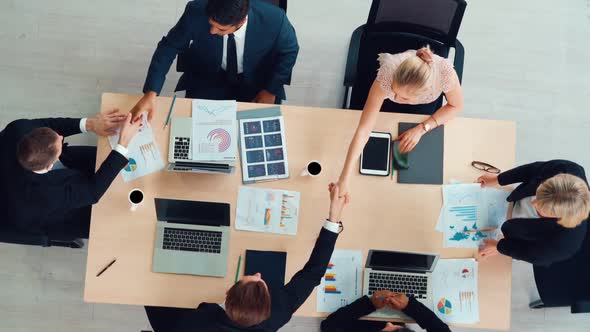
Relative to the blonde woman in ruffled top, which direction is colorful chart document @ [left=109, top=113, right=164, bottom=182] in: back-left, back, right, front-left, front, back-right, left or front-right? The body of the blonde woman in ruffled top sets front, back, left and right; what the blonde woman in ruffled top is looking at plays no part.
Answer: right

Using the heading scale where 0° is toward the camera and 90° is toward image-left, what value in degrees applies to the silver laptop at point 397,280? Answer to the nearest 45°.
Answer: approximately 0°

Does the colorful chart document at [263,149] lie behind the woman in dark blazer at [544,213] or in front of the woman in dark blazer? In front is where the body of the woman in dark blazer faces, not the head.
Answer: in front

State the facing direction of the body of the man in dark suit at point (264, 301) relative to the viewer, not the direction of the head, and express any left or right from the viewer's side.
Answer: facing away from the viewer

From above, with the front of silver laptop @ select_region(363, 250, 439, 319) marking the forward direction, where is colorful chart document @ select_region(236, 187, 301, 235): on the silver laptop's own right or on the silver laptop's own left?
on the silver laptop's own right

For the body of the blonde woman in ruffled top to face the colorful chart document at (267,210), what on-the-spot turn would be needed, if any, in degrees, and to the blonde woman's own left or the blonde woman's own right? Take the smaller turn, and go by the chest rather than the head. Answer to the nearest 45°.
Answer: approximately 90° to the blonde woman's own right

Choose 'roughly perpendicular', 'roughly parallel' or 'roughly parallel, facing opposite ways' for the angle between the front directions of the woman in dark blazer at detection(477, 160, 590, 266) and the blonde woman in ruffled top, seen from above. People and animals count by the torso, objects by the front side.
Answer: roughly perpendicular

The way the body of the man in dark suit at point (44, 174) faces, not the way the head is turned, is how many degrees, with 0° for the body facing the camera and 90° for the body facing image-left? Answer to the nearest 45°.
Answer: approximately 270°

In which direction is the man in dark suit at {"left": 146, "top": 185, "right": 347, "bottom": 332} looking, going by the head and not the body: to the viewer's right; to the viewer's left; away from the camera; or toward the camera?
away from the camera

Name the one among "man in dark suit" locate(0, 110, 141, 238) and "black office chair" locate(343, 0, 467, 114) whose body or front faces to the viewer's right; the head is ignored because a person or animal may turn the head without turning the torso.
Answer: the man in dark suit
